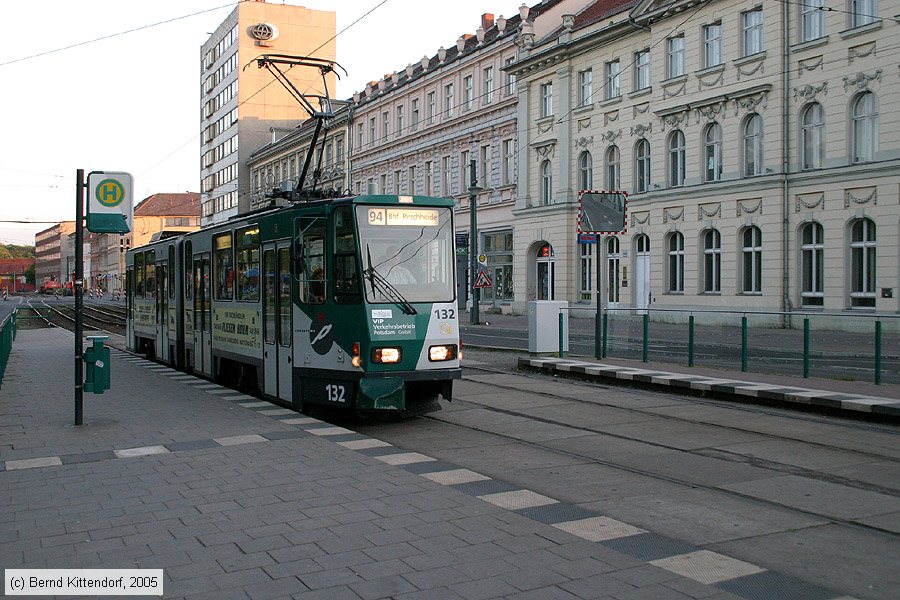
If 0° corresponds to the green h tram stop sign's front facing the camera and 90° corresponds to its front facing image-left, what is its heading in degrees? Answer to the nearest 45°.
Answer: approximately 0°

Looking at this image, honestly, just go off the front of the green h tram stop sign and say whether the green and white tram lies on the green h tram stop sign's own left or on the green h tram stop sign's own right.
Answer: on the green h tram stop sign's own left

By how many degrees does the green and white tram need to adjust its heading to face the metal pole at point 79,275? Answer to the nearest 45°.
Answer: approximately 135° to its right

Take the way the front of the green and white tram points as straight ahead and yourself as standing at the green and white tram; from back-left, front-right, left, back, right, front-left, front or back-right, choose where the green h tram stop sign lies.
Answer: front-right

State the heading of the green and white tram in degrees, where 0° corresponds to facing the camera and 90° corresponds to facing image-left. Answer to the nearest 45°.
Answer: approximately 315°
